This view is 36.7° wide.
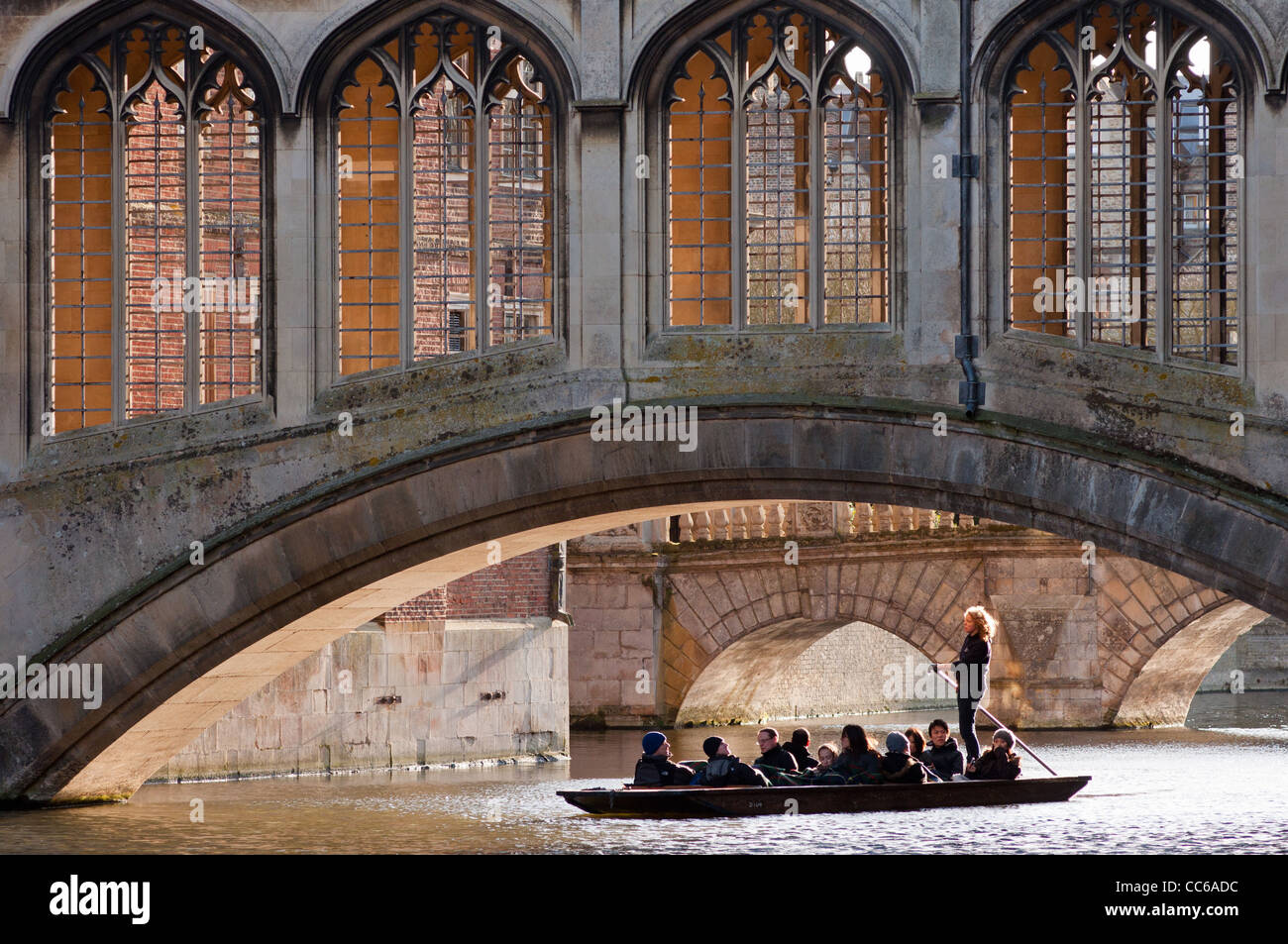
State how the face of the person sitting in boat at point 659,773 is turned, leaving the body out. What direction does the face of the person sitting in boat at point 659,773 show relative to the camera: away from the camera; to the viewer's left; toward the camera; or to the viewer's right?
to the viewer's right

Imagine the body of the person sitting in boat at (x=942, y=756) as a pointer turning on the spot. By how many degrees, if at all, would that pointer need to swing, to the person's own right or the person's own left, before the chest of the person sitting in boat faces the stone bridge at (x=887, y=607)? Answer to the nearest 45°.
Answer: approximately 135° to the person's own right

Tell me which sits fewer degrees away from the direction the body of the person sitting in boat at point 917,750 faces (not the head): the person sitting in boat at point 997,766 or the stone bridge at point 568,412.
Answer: the stone bridge

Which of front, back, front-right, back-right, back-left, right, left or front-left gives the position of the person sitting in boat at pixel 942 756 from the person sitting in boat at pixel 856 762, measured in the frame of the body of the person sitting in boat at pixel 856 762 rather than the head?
back-right

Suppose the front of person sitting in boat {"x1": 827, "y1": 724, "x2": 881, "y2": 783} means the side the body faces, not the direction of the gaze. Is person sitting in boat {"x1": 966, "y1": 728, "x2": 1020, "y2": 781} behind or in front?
behind

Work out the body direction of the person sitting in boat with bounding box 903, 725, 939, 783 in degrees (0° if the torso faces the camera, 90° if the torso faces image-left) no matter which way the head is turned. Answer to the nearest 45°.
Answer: approximately 90°

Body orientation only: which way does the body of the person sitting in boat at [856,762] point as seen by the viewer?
to the viewer's left

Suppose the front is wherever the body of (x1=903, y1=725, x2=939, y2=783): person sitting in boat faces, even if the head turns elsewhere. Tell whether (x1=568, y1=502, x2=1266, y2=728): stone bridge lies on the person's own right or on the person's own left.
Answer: on the person's own right

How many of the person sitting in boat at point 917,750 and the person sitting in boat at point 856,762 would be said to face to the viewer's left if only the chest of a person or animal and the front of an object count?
2
